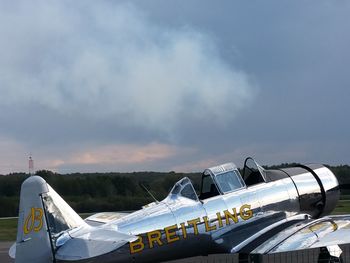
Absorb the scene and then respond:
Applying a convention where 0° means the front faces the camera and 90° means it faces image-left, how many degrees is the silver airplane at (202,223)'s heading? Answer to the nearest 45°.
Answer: approximately 225°
